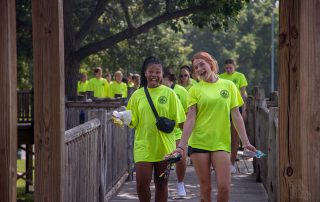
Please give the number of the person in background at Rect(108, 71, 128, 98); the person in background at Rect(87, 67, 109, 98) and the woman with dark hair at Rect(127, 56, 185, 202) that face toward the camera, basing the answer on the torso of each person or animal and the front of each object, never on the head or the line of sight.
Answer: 3

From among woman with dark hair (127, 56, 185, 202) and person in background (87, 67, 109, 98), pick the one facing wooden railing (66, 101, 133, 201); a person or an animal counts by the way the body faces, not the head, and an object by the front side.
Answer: the person in background

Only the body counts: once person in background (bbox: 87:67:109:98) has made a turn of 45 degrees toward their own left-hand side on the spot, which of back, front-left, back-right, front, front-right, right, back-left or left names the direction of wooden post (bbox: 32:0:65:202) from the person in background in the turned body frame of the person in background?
front-right

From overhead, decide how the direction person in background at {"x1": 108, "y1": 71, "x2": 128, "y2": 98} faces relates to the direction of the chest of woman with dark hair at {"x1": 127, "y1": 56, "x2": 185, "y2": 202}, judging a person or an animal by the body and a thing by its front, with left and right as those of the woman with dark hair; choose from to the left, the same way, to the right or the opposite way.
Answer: the same way

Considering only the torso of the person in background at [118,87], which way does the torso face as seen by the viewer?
toward the camera

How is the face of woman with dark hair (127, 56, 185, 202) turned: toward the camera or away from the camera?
toward the camera

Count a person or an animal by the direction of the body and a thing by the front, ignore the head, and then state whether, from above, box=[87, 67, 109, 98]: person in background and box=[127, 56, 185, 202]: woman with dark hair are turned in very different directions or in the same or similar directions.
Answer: same or similar directions

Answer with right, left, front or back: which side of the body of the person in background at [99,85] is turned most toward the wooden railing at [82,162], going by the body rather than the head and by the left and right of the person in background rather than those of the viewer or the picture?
front

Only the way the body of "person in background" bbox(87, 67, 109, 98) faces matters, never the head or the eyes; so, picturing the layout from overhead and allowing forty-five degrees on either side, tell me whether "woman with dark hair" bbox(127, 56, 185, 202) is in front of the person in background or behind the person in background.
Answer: in front

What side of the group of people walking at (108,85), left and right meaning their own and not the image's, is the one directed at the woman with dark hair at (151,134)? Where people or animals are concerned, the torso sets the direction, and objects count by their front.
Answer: front

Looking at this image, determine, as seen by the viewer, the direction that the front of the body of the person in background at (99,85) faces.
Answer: toward the camera

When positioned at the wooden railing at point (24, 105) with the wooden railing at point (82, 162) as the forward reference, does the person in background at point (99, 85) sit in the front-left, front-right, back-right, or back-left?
back-left

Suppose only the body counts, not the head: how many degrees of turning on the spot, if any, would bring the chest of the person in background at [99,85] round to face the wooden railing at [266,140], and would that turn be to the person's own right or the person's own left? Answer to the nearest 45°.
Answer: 0° — they already face it

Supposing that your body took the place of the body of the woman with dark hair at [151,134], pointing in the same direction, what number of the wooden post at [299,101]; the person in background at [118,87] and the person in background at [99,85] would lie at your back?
2

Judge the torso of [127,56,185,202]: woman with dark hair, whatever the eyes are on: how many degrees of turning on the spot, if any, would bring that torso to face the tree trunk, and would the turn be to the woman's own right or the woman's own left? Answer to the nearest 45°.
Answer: approximately 180°

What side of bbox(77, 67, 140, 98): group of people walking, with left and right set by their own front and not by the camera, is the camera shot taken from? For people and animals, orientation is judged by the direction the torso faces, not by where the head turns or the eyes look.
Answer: front
